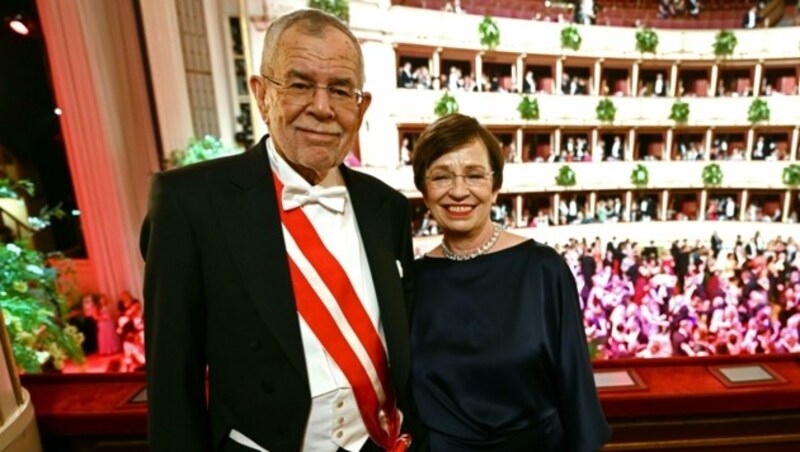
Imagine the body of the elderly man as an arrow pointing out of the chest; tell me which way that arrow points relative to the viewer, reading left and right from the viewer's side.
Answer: facing the viewer and to the right of the viewer

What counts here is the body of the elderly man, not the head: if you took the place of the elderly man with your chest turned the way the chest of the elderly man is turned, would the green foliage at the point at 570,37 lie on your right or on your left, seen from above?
on your left

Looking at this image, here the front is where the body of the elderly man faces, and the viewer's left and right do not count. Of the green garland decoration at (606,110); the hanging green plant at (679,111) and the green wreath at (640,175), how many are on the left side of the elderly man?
3

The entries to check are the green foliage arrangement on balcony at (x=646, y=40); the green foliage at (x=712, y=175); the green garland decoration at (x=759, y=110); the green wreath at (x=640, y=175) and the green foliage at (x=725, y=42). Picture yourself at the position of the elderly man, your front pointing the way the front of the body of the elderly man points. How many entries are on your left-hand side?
5

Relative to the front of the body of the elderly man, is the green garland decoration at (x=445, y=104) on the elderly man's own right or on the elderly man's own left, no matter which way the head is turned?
on the elderly man's own left

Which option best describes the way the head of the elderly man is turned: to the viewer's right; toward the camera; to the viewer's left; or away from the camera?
toward the camera

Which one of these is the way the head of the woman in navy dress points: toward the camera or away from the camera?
toward the camera

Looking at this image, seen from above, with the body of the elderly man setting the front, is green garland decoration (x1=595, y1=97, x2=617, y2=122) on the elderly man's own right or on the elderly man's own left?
on the elderly man's own left

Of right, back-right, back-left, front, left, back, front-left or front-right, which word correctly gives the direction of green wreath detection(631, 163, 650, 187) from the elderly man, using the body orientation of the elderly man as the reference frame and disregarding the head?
left

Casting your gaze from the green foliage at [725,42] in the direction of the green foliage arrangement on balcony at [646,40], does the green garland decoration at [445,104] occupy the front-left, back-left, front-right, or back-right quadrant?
front-left
